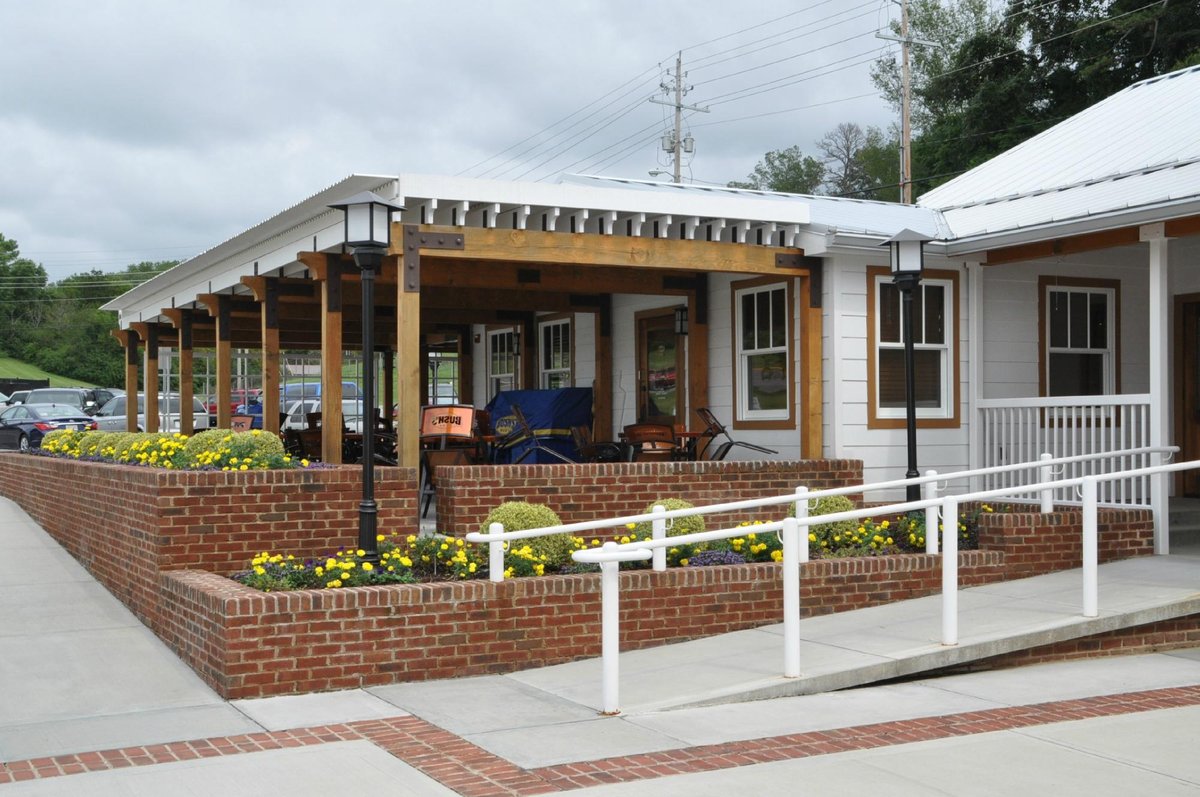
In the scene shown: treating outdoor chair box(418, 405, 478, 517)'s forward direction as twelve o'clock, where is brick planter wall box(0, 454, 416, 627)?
The brick planter wall is roughly at 7 o'clock from the outdoor chair.

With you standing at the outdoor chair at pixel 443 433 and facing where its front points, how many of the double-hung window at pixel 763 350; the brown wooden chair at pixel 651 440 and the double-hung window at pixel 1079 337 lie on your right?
3

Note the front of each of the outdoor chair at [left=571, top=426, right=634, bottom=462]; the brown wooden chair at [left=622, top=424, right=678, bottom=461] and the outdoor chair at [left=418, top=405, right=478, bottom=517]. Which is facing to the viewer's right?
the outdoor chair at [left=571, top=426, right=634, bottom=462]

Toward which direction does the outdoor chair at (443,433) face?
away from the camera

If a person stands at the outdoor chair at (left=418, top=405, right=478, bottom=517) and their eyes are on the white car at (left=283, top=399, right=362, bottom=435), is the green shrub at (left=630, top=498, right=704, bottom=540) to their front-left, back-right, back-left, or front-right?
back-right

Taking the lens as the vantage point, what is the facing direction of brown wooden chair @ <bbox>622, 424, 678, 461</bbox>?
facing away from the viewer

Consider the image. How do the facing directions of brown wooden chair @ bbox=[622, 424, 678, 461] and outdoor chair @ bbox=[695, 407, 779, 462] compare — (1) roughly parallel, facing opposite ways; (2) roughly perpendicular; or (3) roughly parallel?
roughly perpendicular

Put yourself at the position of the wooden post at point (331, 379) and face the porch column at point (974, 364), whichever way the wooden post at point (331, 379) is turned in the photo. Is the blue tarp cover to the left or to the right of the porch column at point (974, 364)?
left

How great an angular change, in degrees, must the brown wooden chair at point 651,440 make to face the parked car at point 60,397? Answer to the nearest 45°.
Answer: approximately 45° to its left

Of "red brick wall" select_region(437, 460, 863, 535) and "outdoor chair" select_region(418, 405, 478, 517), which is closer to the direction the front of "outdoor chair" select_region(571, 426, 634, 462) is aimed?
the red brick wall

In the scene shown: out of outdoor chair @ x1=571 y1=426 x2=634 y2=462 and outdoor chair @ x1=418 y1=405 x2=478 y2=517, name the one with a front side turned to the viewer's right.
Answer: outdoor chair @ x1=571 y1=426 x2=634 y2=462

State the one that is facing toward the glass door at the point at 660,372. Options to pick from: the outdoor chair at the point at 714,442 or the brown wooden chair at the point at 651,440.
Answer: the brown wooden chair

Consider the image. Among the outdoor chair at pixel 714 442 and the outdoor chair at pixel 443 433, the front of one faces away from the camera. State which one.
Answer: the outdoor chair at pixel 443 433

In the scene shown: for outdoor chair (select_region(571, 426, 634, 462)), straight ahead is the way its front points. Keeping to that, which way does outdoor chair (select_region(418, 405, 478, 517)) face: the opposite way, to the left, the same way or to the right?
to the left
